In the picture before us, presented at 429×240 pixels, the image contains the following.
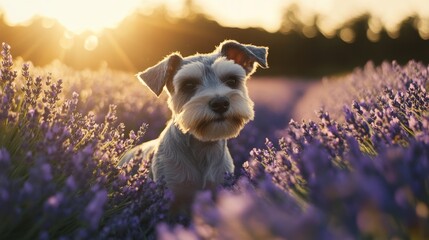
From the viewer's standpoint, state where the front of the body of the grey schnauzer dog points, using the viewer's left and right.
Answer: facing the viewer and to the right of the viewer
